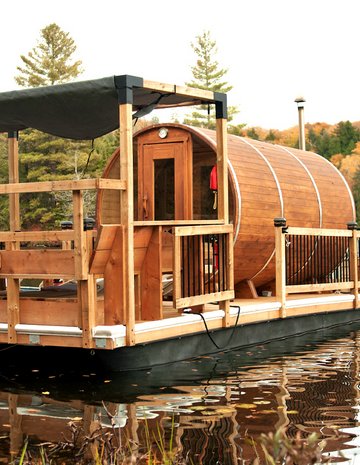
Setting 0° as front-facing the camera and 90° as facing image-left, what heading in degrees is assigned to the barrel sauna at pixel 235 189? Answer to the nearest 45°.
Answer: approximately 45°
